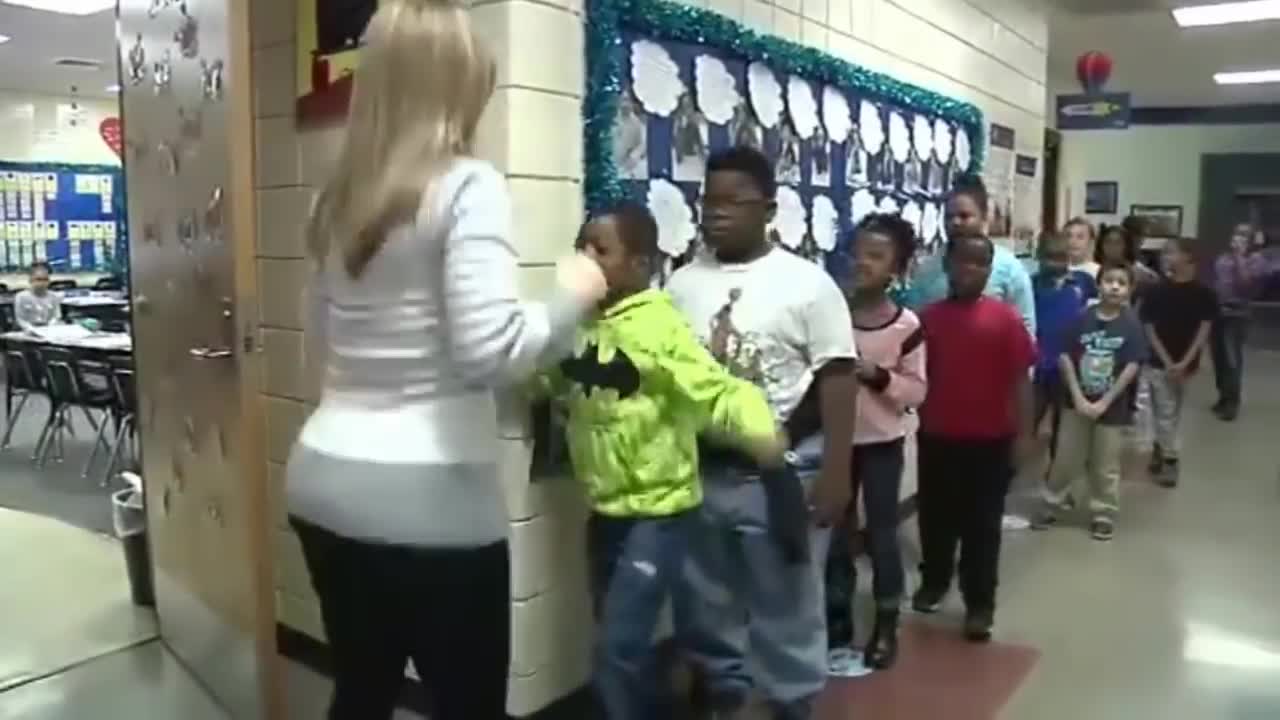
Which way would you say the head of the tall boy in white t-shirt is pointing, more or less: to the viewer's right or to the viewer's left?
to the viewer's left

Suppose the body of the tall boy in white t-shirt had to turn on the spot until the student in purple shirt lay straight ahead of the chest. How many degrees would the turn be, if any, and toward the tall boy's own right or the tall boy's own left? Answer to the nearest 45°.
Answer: approximately 180°

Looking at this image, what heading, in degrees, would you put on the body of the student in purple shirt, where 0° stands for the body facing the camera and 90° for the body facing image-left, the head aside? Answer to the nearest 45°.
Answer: approximately 45°

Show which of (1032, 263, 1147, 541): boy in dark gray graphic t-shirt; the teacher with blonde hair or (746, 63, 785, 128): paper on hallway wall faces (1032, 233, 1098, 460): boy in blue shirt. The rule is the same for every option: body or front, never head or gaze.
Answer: the teacher with blonde hair

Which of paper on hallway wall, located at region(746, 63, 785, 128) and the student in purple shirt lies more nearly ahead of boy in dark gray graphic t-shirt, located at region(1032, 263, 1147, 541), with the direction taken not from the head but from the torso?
the paper on hallway wall

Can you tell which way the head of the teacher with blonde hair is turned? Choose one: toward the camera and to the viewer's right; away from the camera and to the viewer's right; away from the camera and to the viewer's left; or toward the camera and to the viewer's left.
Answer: away from the camera and to the viewer's right

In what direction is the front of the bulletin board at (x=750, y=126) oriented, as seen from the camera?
facing the viewer and to the right of the viewer

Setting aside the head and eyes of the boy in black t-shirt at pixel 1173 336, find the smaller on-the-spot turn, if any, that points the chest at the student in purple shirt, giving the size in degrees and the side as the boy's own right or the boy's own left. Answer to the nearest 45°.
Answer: approximately 180°

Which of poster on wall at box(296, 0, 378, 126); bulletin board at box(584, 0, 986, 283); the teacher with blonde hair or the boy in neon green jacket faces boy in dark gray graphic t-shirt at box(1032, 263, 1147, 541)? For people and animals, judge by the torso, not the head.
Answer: the teacher with blonde hair

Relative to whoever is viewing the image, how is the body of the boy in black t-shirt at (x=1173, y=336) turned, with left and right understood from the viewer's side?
facing the viewer

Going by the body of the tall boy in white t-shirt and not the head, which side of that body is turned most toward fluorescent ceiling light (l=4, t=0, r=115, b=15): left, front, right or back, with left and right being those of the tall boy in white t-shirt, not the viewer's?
right

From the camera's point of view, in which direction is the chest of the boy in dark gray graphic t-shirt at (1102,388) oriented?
toward the camera
